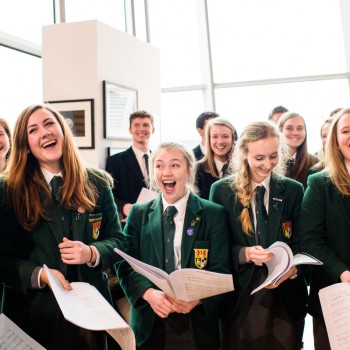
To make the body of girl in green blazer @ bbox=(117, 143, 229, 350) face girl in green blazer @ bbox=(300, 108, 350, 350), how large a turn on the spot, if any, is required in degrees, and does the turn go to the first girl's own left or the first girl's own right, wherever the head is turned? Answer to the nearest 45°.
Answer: approximately 90° to the first girl's own left

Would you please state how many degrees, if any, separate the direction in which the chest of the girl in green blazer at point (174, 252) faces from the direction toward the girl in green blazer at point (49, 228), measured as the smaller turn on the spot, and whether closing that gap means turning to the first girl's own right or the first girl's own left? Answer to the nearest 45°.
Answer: approximately 90° to the first girl's own right

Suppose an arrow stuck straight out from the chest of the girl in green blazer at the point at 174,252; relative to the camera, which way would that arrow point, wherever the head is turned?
toward the camera

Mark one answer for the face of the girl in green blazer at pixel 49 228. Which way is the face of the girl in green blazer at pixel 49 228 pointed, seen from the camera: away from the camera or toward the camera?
toward the camera

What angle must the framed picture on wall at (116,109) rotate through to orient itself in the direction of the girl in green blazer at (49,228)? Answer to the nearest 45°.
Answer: approximately 45° to its right

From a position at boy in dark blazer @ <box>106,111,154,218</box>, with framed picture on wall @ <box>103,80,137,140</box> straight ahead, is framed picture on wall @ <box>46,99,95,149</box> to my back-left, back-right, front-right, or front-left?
front-left

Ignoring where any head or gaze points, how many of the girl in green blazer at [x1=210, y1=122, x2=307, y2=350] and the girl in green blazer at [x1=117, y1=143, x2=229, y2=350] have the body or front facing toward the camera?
2

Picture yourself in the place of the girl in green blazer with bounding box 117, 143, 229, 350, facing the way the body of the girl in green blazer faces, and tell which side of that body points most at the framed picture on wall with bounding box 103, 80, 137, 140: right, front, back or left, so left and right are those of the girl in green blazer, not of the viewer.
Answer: back

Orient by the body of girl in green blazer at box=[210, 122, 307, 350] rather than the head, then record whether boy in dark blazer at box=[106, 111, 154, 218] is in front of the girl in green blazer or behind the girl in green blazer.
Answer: behind

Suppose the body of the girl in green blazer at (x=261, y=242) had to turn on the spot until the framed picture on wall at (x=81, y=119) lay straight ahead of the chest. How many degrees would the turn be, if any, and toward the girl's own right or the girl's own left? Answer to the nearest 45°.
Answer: approximately 135° to the girl's own right

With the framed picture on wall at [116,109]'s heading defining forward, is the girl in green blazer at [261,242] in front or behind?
in front

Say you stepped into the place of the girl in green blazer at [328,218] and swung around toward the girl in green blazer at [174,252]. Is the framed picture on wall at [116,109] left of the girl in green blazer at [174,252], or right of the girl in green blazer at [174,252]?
right

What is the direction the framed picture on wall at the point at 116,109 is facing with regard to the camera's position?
facing the viewer and to the right of the viewer
